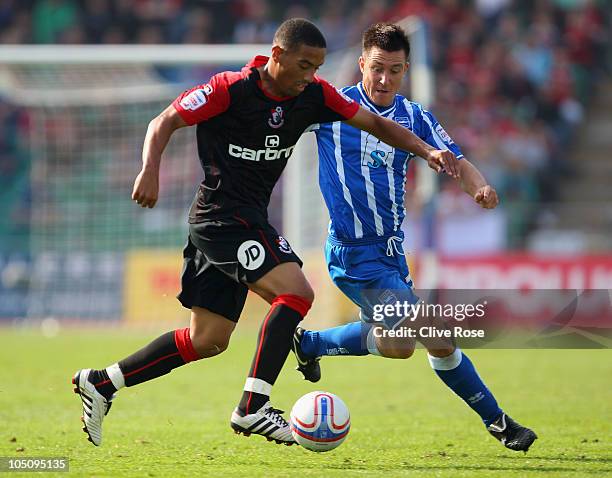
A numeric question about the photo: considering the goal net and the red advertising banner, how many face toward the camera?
2

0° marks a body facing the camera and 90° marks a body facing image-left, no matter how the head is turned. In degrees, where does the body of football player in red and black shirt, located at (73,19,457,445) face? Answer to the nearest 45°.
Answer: approximately 315°

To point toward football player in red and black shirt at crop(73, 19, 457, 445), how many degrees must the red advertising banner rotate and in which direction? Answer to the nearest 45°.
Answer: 0° — it already faces them

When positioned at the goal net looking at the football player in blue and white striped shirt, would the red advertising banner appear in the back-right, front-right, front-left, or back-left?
front-left

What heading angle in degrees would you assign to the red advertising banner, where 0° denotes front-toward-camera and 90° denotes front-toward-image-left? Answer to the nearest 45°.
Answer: approximately 0°

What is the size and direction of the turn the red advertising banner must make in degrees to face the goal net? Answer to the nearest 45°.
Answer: approximately 90° to its right

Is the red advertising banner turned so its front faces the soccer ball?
yes

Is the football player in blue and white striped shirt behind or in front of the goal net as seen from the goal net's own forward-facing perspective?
in front

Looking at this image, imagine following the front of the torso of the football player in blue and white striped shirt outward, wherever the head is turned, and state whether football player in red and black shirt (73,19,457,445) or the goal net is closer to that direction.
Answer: the football player in red and black shirt

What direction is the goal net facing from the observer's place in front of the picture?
facing the viewer

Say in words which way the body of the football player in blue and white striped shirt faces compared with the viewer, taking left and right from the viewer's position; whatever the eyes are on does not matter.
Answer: facing the viewer and to the right of the viewer
